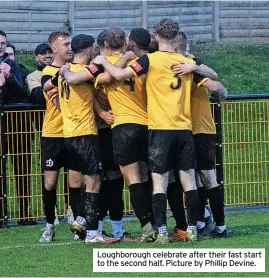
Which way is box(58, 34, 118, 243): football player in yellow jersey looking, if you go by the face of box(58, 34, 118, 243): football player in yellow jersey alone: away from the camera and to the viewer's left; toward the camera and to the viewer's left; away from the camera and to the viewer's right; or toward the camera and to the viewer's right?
away from the camera and to the viewer's right

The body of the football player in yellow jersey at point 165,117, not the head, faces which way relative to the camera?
away from the camera

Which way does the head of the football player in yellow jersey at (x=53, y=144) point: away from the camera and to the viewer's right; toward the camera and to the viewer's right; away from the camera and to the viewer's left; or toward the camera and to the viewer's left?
toward the camera and to the viewer's right

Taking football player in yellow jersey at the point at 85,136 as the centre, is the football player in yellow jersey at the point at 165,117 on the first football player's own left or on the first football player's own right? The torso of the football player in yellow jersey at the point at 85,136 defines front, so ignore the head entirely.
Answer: on the first football player's own right
